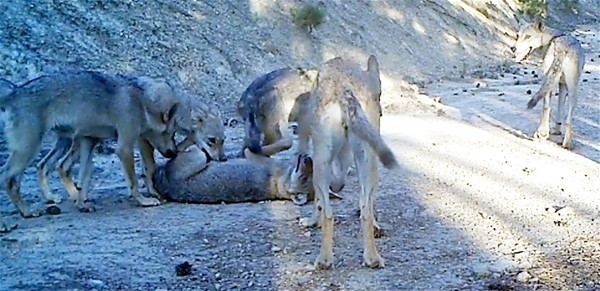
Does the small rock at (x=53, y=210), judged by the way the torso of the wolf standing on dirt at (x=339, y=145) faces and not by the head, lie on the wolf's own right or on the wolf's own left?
on the wolf's own left

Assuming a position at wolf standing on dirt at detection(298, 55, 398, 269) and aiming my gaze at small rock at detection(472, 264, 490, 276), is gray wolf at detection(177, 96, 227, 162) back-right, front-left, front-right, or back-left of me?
back-left

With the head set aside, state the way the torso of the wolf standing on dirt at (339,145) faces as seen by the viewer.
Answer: away from the camera

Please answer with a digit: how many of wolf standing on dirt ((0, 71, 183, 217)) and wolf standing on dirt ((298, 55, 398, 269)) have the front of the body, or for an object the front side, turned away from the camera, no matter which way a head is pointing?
1

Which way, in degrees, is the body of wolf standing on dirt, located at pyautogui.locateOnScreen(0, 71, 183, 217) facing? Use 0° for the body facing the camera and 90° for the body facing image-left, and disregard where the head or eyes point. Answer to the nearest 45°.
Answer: approximately 270°

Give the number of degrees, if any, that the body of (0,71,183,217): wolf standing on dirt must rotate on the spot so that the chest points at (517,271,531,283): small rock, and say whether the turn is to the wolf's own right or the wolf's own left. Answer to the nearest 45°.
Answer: approximately 45° to the wolf's own right

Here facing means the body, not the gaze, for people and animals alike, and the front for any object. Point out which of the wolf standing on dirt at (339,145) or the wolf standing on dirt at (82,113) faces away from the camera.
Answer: the wolf standing on dirt at (339,145)

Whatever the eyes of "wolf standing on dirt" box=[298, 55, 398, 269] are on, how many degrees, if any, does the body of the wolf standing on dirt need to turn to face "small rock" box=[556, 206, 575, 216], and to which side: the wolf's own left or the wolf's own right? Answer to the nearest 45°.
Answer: approximately 45° to the wolf's own right

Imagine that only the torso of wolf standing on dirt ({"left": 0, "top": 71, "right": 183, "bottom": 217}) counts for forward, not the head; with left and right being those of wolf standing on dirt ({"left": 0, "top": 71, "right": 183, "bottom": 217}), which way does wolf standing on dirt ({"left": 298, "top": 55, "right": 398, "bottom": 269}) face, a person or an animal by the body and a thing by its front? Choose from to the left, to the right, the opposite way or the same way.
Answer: to the left
